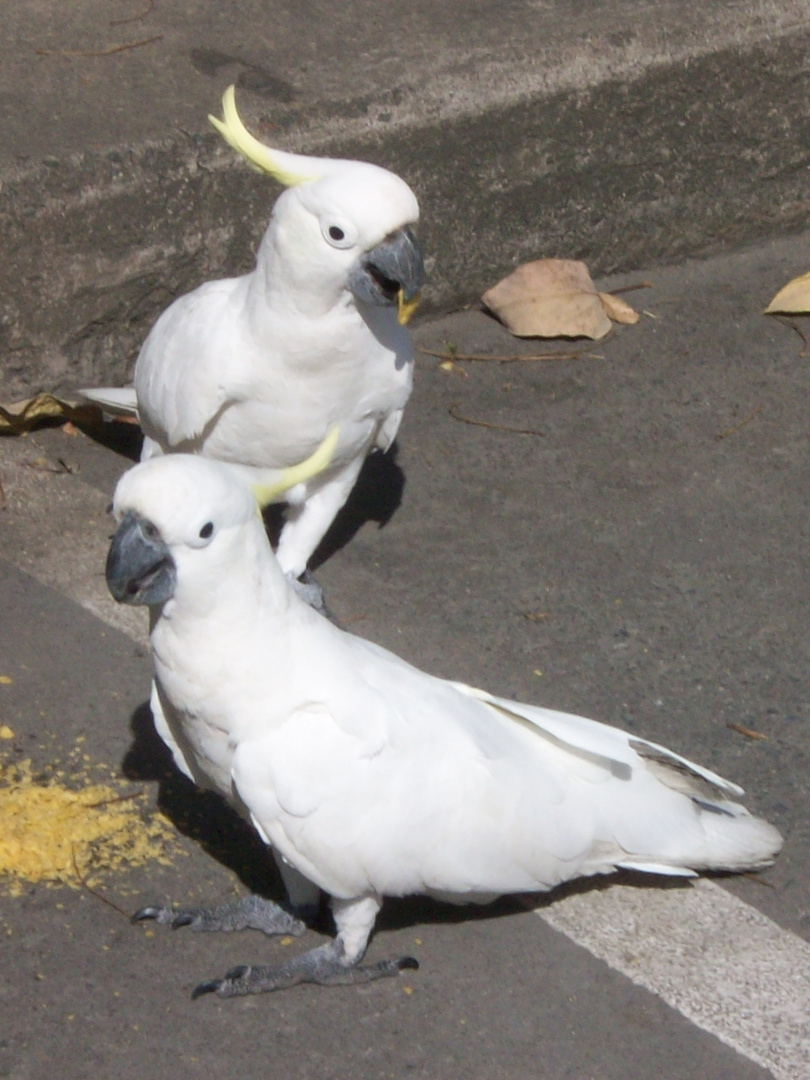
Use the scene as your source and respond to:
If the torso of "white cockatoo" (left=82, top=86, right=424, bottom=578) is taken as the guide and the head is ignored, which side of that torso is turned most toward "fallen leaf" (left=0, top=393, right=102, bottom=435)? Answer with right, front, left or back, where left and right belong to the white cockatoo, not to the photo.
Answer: back

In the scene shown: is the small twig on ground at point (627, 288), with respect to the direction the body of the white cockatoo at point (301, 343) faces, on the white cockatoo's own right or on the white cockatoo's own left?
on the white cockatoo's own left

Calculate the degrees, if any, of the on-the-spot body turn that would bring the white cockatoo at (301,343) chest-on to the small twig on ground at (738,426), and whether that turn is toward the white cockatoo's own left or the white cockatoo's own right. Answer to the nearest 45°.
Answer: approximately 90° to the white cockatoo's own left

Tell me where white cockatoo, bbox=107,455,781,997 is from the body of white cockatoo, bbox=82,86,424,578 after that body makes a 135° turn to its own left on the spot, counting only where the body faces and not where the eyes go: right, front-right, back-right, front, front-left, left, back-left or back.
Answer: back

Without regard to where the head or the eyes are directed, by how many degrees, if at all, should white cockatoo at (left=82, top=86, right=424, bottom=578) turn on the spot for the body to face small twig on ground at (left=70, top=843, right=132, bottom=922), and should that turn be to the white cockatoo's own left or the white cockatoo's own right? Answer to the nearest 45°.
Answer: approximately 90° to the white cockatoo's own right

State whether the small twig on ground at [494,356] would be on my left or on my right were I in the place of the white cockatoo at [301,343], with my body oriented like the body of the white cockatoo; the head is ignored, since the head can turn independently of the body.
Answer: on my left

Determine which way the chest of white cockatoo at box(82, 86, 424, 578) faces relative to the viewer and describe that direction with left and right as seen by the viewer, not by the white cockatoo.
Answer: facing the viewer and to the right of the viewer

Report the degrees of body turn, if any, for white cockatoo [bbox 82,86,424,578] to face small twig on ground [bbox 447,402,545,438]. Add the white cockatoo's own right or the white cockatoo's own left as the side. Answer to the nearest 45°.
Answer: approximately 90° to the white cockatoo's own left

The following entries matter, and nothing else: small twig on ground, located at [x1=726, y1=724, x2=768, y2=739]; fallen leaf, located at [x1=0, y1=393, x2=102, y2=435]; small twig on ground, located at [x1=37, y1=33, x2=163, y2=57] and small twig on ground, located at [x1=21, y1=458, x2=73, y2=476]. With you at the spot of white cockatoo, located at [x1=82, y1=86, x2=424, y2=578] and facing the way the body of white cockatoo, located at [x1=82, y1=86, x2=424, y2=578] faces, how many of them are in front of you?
1

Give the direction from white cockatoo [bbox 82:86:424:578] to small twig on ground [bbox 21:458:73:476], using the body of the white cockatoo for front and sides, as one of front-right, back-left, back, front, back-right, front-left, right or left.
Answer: back

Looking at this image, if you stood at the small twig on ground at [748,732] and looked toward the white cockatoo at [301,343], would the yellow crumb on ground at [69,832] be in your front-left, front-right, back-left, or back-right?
front-left

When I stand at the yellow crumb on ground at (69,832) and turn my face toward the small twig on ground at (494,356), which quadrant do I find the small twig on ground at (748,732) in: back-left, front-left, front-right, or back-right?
front-right

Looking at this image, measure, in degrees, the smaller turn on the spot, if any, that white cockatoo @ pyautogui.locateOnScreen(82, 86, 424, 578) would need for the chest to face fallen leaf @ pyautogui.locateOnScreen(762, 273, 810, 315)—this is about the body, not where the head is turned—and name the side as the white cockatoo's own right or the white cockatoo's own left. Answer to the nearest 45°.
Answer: approximately 90° to the white cockatoo's own left

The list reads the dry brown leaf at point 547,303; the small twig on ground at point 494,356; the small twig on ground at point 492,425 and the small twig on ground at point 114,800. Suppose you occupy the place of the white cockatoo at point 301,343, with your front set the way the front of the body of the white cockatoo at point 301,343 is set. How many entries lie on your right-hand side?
1

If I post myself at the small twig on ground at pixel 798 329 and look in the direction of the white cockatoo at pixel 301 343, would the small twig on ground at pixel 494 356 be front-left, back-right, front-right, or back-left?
front-right

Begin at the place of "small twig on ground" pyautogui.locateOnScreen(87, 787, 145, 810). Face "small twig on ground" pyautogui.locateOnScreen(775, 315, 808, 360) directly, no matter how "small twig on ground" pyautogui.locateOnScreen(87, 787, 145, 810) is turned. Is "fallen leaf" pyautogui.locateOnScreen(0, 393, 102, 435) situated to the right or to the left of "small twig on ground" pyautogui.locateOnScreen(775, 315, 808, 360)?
left

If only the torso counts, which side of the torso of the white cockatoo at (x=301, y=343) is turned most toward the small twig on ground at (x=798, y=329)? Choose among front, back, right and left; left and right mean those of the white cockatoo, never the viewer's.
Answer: left

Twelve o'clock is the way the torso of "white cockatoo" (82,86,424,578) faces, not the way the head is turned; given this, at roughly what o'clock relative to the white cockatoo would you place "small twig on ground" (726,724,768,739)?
The small twig on ground is roughly at 12 o'clock from the white cockatoo.

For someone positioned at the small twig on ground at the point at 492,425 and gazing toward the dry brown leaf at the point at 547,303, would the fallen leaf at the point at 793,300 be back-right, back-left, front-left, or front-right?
front-right
